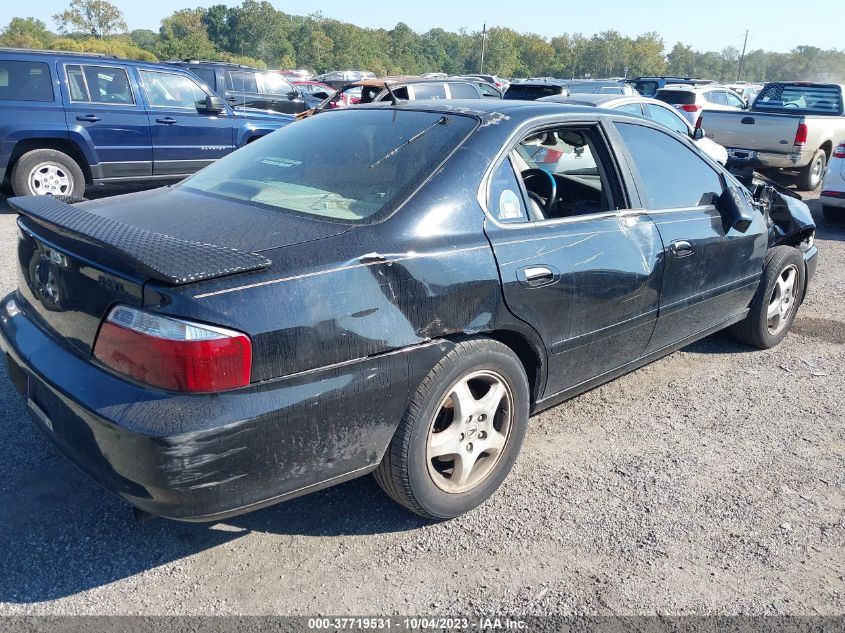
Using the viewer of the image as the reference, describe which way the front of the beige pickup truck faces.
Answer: facing away from the viewer and to the right of the viewer

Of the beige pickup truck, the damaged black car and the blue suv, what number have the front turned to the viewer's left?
0

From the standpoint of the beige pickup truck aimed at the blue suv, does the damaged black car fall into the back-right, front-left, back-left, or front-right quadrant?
front-left

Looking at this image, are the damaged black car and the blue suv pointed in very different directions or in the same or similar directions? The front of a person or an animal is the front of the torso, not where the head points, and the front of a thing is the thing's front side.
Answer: same or similar directions

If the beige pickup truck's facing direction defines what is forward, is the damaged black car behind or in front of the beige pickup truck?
behind

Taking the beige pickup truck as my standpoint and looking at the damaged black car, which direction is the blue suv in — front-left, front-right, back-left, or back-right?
front-right

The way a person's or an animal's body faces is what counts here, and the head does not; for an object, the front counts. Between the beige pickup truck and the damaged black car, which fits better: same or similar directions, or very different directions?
same or similar directions

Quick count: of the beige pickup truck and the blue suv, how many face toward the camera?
0

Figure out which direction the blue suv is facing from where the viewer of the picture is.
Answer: facing to the right of the viewer

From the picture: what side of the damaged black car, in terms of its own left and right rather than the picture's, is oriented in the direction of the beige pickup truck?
front

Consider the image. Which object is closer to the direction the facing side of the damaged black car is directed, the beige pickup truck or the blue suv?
the beige pickup truck

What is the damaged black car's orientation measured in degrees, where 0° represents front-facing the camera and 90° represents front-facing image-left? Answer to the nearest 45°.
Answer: approximately 225°

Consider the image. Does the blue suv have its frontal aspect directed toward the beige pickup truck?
yes

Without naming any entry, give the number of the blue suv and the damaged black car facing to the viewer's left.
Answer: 0

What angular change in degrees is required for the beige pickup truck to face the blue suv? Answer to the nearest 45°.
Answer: approximately 180°
